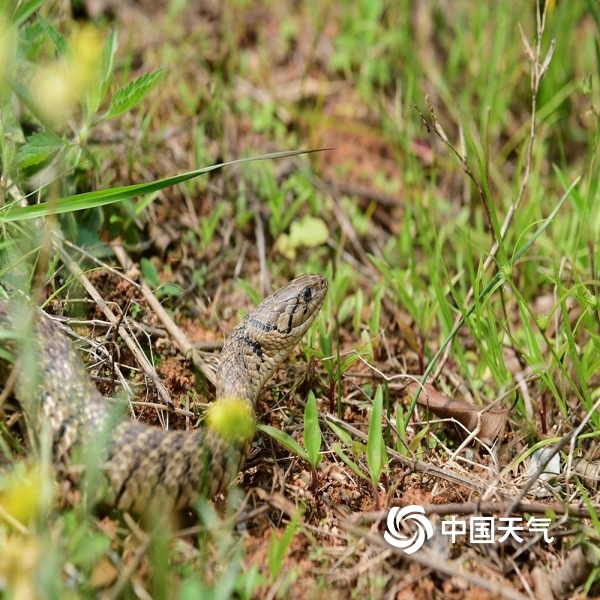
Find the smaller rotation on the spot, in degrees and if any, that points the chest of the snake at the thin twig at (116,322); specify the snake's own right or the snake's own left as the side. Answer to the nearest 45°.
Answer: approximately 90° to the snake's own left

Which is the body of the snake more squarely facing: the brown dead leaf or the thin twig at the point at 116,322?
the brown dead leaf

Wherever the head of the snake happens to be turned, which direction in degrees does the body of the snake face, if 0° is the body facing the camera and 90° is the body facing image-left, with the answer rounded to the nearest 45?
approximately 270°

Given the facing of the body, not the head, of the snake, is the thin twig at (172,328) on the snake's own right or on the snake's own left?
on the snake's own left

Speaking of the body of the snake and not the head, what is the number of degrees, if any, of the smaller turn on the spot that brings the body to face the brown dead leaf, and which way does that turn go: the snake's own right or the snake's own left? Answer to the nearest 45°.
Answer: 0° — it already faces it
